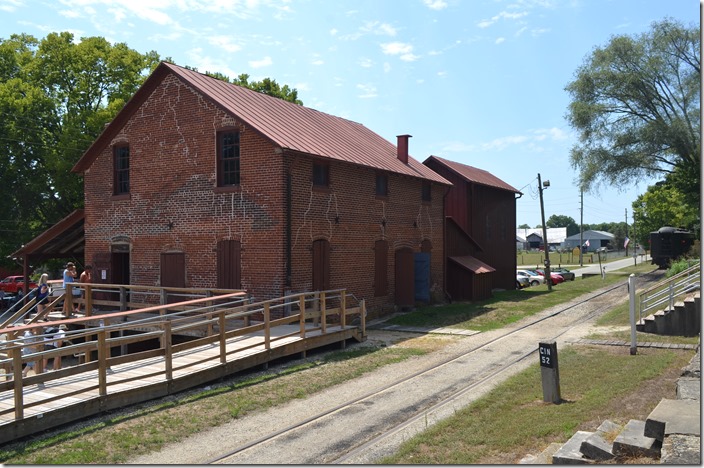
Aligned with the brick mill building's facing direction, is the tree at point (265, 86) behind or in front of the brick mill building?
behind

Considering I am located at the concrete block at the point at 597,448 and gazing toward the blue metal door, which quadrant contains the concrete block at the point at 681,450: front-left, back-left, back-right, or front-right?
back-right
